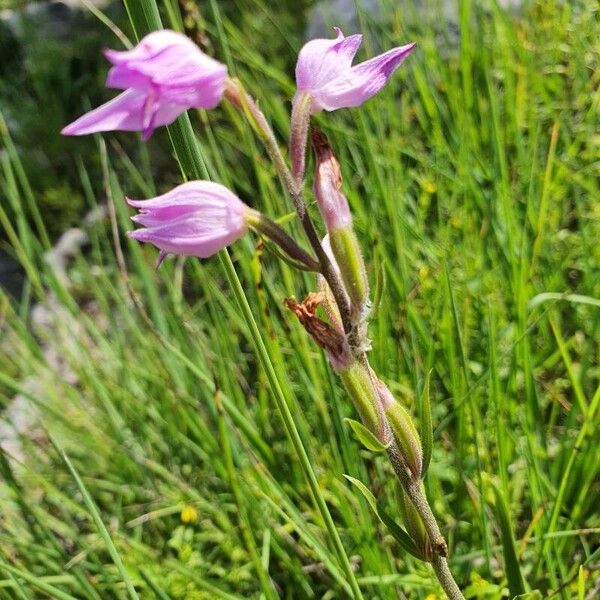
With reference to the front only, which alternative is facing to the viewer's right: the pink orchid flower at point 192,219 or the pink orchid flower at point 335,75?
the pink orchid flower at point 335,75

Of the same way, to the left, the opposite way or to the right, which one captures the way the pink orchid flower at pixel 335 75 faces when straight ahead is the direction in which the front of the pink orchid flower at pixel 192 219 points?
the opposite way

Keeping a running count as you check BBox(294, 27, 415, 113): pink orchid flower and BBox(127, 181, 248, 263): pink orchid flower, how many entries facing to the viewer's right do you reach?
1

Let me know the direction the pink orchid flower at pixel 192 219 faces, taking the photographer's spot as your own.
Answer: facing to the left of the viewer

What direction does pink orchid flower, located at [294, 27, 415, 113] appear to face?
to the viewer's right
